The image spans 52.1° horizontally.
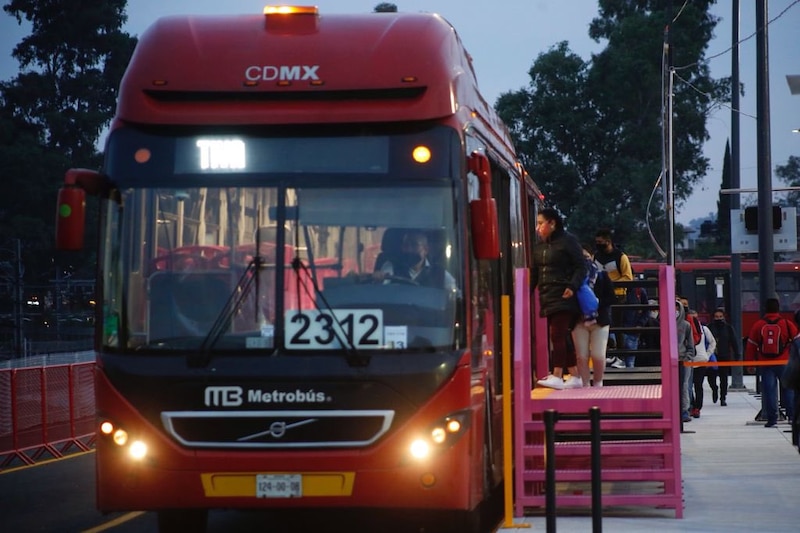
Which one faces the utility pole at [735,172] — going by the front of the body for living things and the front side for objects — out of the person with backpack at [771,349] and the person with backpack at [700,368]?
the person with backpack at [771,349]

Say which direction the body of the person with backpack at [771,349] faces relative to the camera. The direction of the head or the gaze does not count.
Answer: away from the camera

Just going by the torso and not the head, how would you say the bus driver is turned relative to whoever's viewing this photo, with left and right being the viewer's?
facing the viewer

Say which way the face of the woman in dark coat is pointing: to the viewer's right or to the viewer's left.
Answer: to the viewer's left

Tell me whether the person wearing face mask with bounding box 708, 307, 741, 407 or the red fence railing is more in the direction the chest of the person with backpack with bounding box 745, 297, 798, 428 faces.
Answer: the person wearing face mask

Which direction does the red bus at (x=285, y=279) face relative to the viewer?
toward the camera

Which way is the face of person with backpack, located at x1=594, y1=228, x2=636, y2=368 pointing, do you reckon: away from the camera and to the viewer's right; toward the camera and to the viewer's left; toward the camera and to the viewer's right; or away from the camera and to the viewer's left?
toward the camera and to the viewer's left

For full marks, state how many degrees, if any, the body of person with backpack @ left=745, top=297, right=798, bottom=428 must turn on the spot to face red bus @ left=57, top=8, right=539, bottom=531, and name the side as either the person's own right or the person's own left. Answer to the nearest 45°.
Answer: approximately 180°

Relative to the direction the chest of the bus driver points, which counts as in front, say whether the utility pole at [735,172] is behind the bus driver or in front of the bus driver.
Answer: behind
